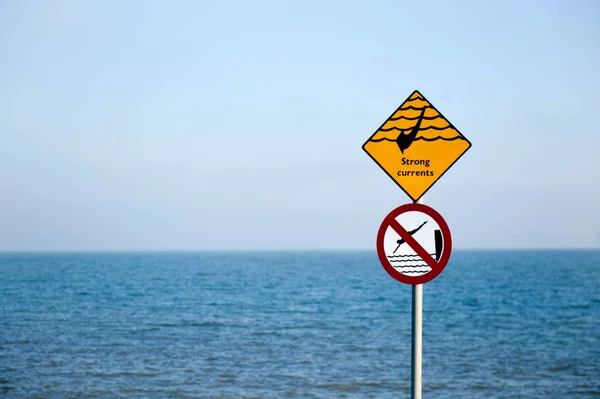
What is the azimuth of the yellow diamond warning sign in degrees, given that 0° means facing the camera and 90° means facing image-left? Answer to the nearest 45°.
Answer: approximately 0°
